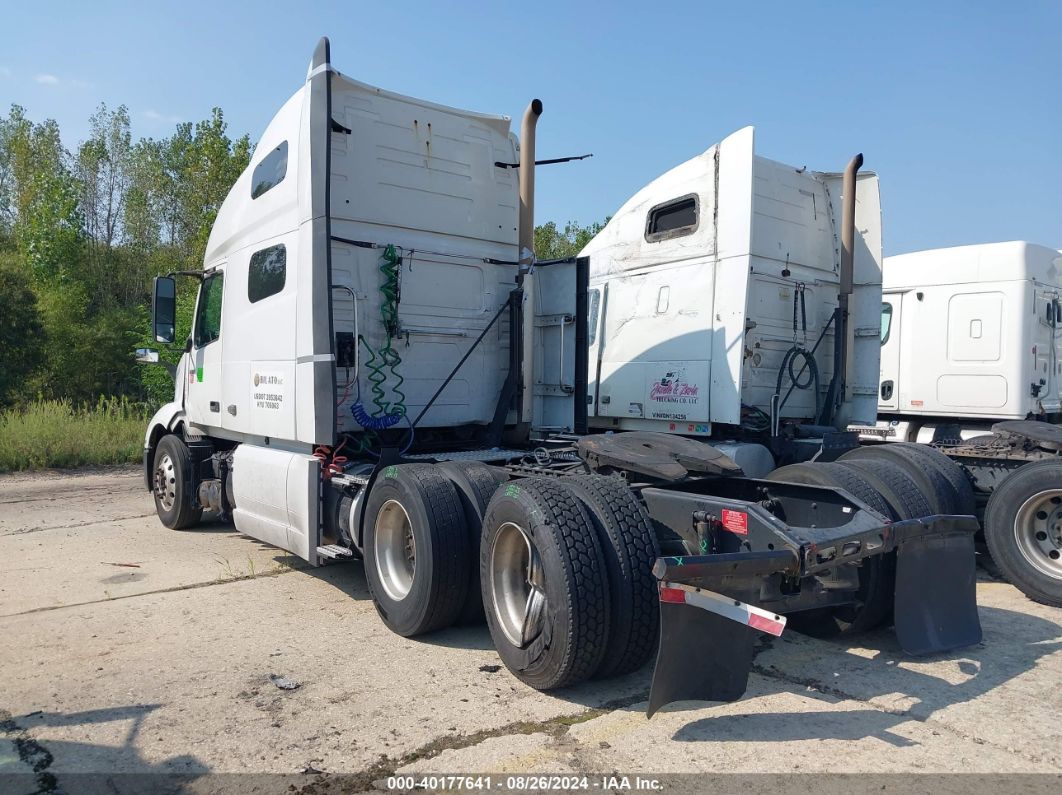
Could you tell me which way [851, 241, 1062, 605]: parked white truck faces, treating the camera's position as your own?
facing away from the viewer and to the left of the viewer

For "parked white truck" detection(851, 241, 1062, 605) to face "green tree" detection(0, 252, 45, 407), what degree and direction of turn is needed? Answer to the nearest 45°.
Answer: approximately 45° to its left

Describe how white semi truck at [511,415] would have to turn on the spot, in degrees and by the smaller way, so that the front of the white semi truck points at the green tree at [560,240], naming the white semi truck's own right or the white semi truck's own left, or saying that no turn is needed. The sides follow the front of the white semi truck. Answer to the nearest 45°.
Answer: approximately 45° to the white semi truck's own right

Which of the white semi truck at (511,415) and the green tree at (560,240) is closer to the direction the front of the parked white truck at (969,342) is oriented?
the green tree

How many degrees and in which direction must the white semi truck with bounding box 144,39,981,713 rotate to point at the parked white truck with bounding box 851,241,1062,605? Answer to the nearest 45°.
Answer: approximately 90° to its right

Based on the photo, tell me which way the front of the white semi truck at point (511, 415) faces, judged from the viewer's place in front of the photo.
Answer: facing away from the viewer and to the left of the viewer

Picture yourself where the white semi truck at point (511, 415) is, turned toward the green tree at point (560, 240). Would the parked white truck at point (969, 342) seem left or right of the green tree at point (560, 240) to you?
right
